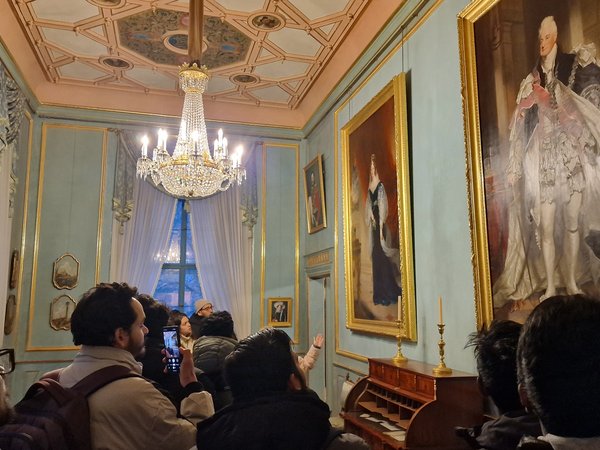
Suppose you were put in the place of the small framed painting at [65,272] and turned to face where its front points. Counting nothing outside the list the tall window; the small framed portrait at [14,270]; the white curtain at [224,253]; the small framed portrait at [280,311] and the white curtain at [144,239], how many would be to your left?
4

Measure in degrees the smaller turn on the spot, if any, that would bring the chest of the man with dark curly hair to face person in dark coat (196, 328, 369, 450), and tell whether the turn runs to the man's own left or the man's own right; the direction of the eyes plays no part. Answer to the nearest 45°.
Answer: approximately 90° to the man's own right

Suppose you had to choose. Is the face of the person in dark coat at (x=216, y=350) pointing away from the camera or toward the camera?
away from the camera

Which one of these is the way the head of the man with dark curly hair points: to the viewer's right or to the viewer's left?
to the viewer's right

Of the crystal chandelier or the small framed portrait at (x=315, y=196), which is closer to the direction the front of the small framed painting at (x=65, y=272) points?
the crystal chandelier

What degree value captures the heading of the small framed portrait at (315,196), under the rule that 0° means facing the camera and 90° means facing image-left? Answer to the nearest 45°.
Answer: approximately 45°

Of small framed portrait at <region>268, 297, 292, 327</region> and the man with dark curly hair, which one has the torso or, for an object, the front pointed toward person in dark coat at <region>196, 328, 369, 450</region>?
the small framed portrait

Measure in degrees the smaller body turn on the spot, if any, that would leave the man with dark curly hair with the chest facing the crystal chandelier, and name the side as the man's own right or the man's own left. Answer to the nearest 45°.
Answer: approximately 45° to the man's own left

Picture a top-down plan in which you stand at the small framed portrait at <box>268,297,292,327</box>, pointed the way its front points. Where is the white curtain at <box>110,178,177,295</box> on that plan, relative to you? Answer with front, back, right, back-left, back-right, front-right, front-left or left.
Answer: right

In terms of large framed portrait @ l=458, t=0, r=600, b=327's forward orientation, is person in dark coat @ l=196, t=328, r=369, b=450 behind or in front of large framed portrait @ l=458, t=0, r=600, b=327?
in front

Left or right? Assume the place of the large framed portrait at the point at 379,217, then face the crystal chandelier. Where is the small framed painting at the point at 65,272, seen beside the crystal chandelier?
right

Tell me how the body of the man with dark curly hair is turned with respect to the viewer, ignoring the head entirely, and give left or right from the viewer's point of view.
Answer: facing away from the viewer and to the right of the viewer
